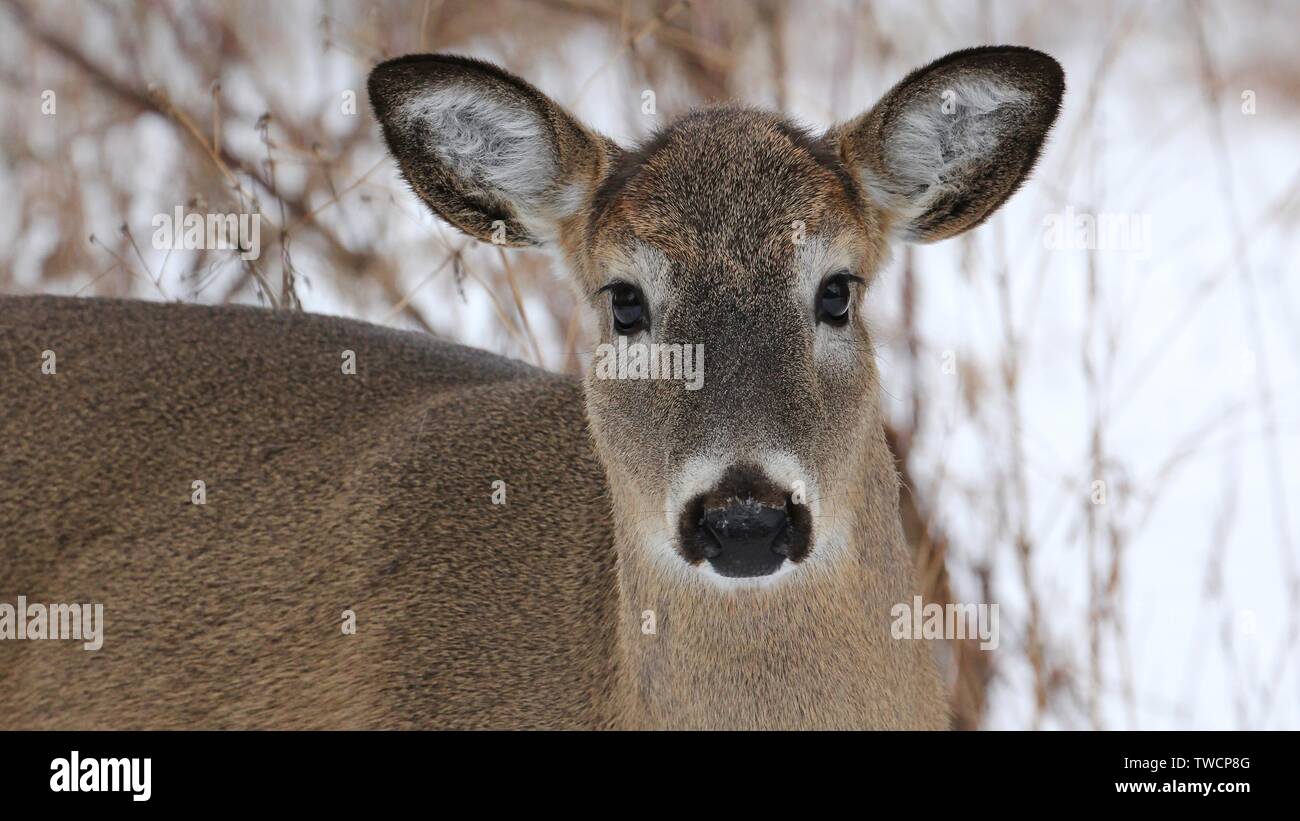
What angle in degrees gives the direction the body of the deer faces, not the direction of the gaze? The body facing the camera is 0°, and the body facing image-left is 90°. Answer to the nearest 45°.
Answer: approximately 270°
